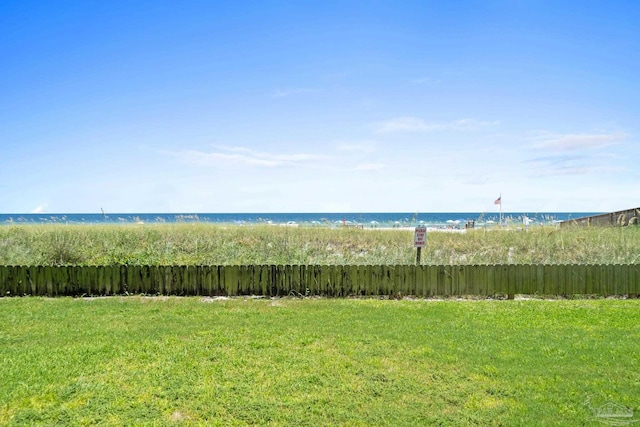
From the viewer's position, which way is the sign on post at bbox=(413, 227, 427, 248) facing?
facing the viewer

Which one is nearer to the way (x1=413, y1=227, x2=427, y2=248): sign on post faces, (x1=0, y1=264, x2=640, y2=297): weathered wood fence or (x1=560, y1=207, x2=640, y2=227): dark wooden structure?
the weathered wood fence

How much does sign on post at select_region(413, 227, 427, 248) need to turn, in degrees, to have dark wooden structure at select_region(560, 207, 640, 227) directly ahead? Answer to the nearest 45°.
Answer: approximately 135° to its left
